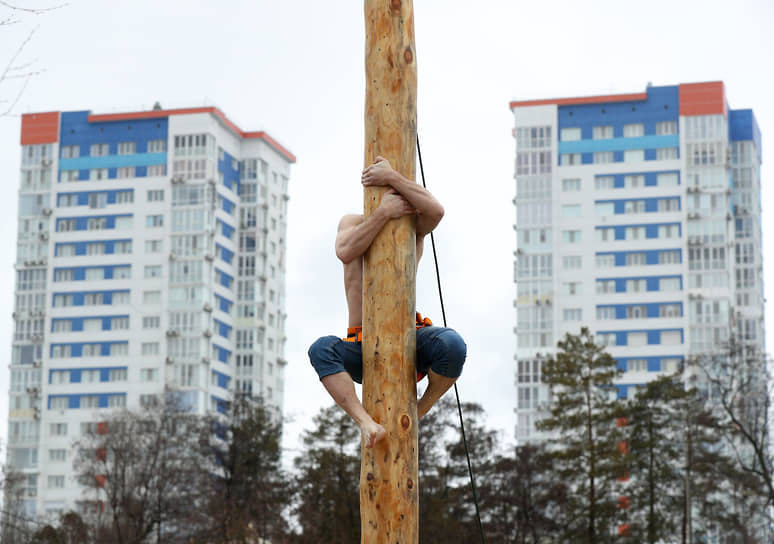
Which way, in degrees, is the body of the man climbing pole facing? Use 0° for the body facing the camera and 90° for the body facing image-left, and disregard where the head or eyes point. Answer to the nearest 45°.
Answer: approximately 0°
